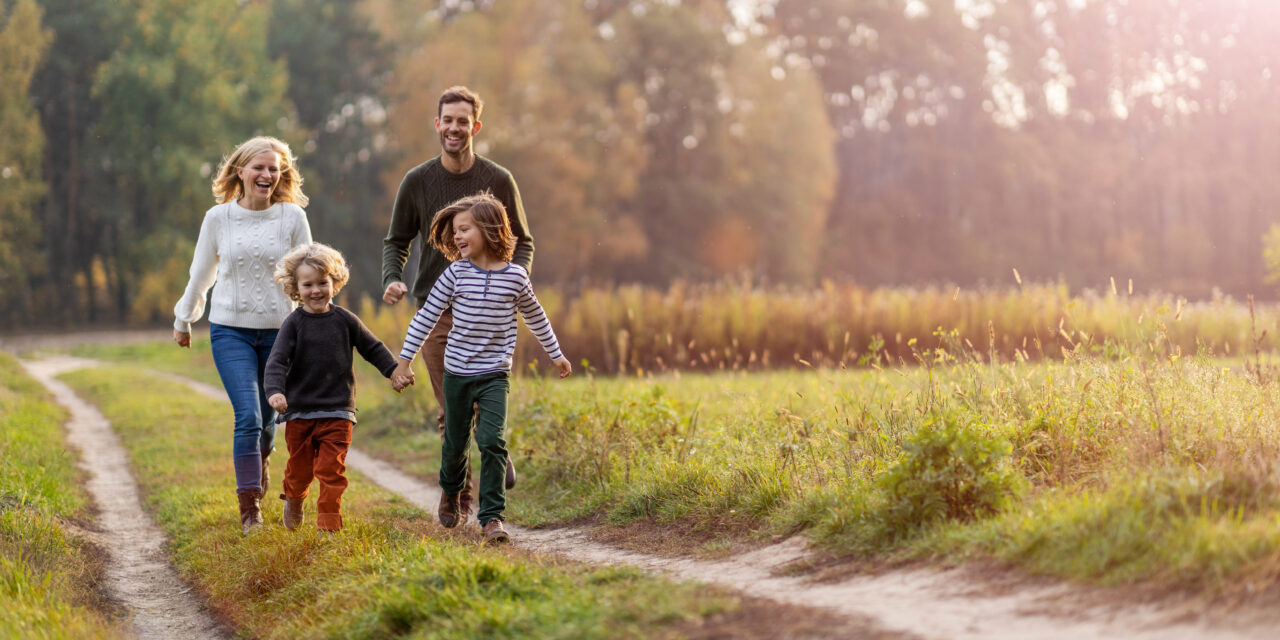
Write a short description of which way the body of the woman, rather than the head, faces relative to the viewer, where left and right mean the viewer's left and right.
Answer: facing the viewer

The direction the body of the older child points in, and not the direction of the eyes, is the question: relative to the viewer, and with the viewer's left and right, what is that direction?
facing the viewer

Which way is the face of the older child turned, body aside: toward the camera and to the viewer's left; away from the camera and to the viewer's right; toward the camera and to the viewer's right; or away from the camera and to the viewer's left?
toward the camera and to the viewer's left

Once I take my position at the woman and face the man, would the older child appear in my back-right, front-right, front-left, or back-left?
front-right

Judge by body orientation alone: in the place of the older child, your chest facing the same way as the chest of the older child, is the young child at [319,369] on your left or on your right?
on your right

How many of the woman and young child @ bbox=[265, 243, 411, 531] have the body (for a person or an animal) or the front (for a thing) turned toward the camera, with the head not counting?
2

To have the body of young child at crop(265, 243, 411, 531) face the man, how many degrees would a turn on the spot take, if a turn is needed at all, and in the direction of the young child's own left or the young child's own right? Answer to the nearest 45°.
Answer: approximately 135° to the young child's own left

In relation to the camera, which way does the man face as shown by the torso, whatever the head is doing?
toward the camera

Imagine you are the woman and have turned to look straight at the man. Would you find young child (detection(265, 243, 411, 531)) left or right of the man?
right

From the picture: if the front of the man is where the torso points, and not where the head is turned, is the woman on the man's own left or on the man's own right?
on the man's own right
